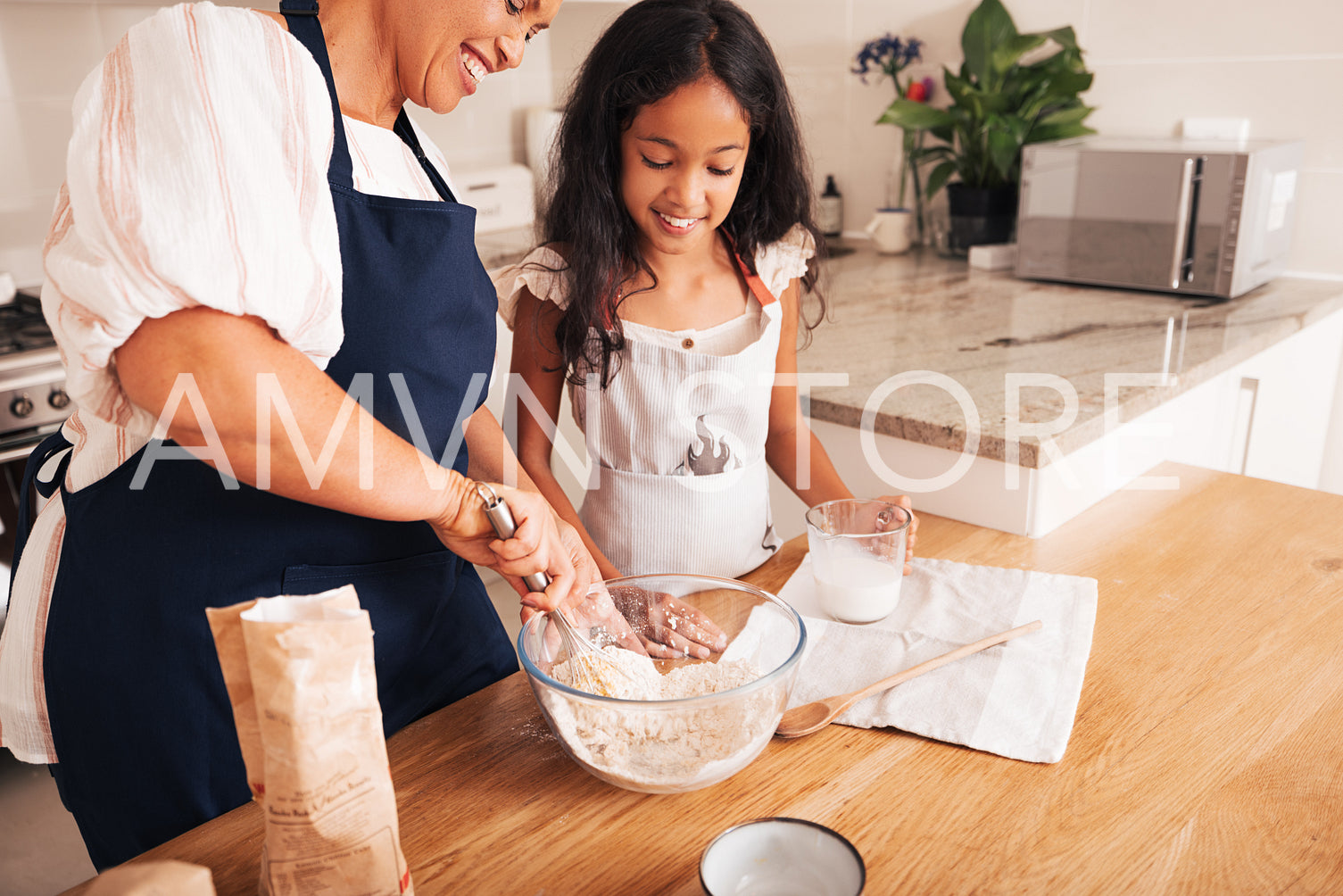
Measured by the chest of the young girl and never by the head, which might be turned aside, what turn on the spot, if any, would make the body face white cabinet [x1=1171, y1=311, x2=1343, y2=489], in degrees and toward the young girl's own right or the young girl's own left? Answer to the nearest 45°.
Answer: approximately 135° to the young girl's own left

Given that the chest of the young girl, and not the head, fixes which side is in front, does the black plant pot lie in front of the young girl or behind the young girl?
behind

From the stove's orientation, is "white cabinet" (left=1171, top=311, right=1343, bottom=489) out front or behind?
out front

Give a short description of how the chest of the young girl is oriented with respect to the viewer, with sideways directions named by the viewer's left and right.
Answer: facing the viewer

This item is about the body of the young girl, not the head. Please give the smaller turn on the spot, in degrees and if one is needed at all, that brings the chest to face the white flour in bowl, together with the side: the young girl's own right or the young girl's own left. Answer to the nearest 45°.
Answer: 0° — they already face it

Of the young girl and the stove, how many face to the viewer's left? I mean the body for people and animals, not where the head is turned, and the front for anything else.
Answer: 0

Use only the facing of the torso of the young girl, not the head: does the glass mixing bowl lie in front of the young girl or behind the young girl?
in front

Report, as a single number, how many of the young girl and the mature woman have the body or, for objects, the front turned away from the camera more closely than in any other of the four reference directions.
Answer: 0

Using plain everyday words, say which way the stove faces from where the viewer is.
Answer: facing the viewer and to the right of the viewer
